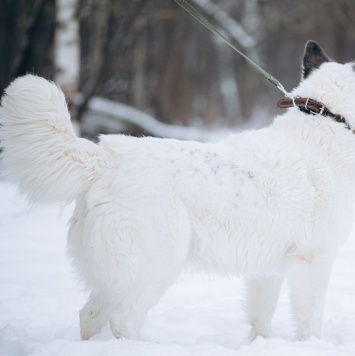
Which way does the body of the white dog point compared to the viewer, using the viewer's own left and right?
facing to the right of the viewer

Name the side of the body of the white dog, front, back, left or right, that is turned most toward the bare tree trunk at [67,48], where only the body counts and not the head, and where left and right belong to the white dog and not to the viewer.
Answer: left
